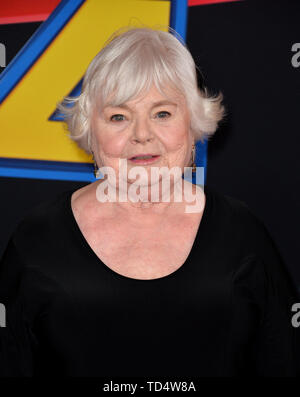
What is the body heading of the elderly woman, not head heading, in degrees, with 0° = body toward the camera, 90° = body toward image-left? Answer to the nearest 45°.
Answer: approximately 0°
